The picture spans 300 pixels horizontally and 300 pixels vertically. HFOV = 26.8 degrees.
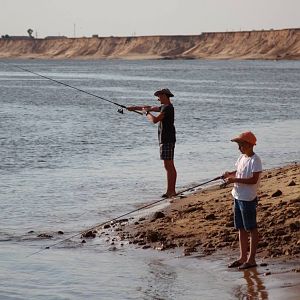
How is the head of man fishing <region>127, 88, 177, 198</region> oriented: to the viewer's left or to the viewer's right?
to the viewer's left

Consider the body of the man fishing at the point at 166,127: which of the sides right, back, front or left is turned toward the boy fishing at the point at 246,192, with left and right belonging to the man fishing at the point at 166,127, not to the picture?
left

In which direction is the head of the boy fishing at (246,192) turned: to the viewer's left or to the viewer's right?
to the viewer's left

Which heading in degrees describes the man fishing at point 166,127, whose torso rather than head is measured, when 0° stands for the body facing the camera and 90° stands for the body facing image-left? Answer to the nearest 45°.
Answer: approximately 90°
